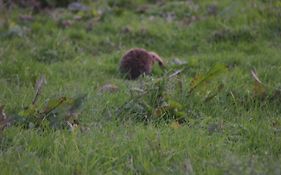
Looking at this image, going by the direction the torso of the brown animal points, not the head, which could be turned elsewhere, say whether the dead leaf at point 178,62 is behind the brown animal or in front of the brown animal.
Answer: in front

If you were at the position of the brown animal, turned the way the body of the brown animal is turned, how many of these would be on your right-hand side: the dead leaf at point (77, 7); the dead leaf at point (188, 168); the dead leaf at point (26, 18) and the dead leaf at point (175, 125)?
2

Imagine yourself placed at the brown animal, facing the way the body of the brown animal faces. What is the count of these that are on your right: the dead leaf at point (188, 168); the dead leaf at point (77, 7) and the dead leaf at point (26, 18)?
1

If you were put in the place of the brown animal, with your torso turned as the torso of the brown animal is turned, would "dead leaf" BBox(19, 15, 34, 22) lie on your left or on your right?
on your left

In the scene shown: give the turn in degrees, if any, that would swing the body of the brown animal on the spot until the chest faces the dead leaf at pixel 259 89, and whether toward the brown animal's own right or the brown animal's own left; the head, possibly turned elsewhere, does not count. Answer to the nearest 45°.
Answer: approximately 45° to the brown animal's own right

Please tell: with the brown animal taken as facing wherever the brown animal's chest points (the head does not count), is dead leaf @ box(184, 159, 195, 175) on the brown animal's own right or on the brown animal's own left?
on the brown animal's own right

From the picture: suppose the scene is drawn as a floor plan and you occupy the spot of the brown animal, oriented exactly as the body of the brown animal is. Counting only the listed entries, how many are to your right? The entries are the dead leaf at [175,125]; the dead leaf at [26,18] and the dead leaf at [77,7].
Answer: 1

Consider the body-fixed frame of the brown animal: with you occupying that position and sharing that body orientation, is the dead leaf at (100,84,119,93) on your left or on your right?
on your right

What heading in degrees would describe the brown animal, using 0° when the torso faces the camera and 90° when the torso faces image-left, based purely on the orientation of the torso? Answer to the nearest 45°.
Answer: approximately 270°

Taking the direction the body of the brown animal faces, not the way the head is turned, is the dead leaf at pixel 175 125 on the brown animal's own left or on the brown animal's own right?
on the brown animal's own right
